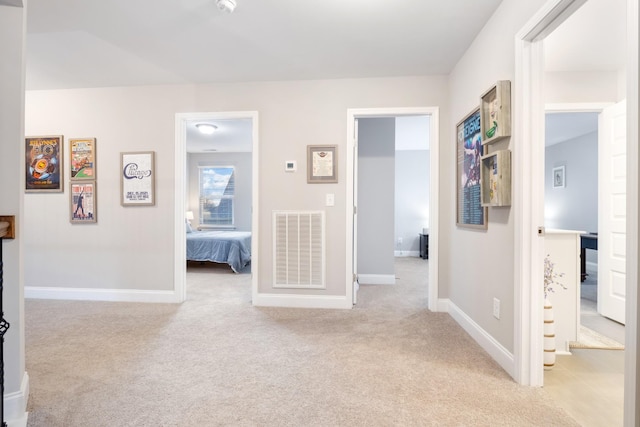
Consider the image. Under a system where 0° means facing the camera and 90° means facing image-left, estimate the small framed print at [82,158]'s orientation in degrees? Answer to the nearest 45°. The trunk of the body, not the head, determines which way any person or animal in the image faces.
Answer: approximately 45°

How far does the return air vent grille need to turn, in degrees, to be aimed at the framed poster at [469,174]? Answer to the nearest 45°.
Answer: approximately 45° to its left

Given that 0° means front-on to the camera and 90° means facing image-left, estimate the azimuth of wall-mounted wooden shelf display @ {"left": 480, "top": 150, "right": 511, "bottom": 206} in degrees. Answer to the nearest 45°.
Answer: approximately 45°

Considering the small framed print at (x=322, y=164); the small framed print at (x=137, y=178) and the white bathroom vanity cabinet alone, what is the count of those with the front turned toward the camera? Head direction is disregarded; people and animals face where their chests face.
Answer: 2

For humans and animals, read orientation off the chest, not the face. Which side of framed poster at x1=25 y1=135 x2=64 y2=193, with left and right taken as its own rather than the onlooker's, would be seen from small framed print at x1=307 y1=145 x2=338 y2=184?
left

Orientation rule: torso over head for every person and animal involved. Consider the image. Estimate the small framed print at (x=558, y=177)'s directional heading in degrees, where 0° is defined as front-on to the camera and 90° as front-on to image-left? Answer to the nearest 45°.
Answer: approximately 45°

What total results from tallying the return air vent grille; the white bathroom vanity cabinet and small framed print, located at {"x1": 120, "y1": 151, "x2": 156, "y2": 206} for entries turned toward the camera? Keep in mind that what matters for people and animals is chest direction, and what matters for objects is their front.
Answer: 2

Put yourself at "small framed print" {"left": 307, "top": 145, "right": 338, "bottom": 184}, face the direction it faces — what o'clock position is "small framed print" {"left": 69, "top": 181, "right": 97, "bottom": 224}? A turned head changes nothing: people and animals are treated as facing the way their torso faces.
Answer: "small framed print" {"left": 69, "top": 181, "right": 97, "bottom": 224} is roughly at 3 o'clock from "small framed print" {"left": 307, "top": 145, "right": 338, "bottom": 184}.
